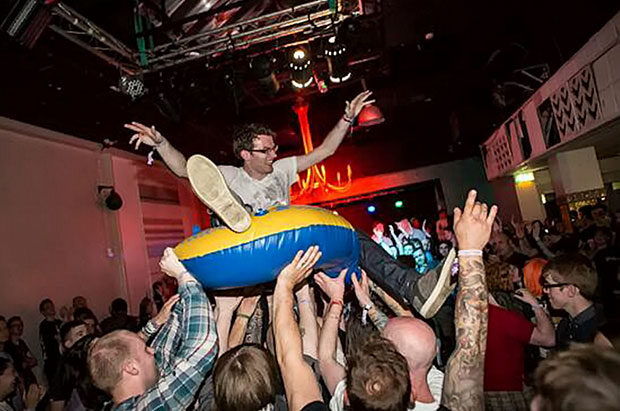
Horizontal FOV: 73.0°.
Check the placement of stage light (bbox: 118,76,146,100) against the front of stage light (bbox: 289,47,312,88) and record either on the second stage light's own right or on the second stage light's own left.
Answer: on the second stage light's own right

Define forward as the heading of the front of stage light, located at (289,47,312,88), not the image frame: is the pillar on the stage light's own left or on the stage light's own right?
on the stage light's own left

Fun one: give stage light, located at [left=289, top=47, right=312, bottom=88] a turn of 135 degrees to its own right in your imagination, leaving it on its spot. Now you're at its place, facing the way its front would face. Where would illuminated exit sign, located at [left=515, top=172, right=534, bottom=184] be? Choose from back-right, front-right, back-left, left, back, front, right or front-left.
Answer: right

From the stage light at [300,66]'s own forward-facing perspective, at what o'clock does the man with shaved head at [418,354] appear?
The man with shaved head is roughly at 12 o'clock from the stage light.

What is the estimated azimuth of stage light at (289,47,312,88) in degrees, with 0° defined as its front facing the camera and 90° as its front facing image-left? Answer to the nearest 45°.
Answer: approximately 0°

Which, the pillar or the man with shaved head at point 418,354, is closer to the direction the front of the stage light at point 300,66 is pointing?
the man with shaved head
